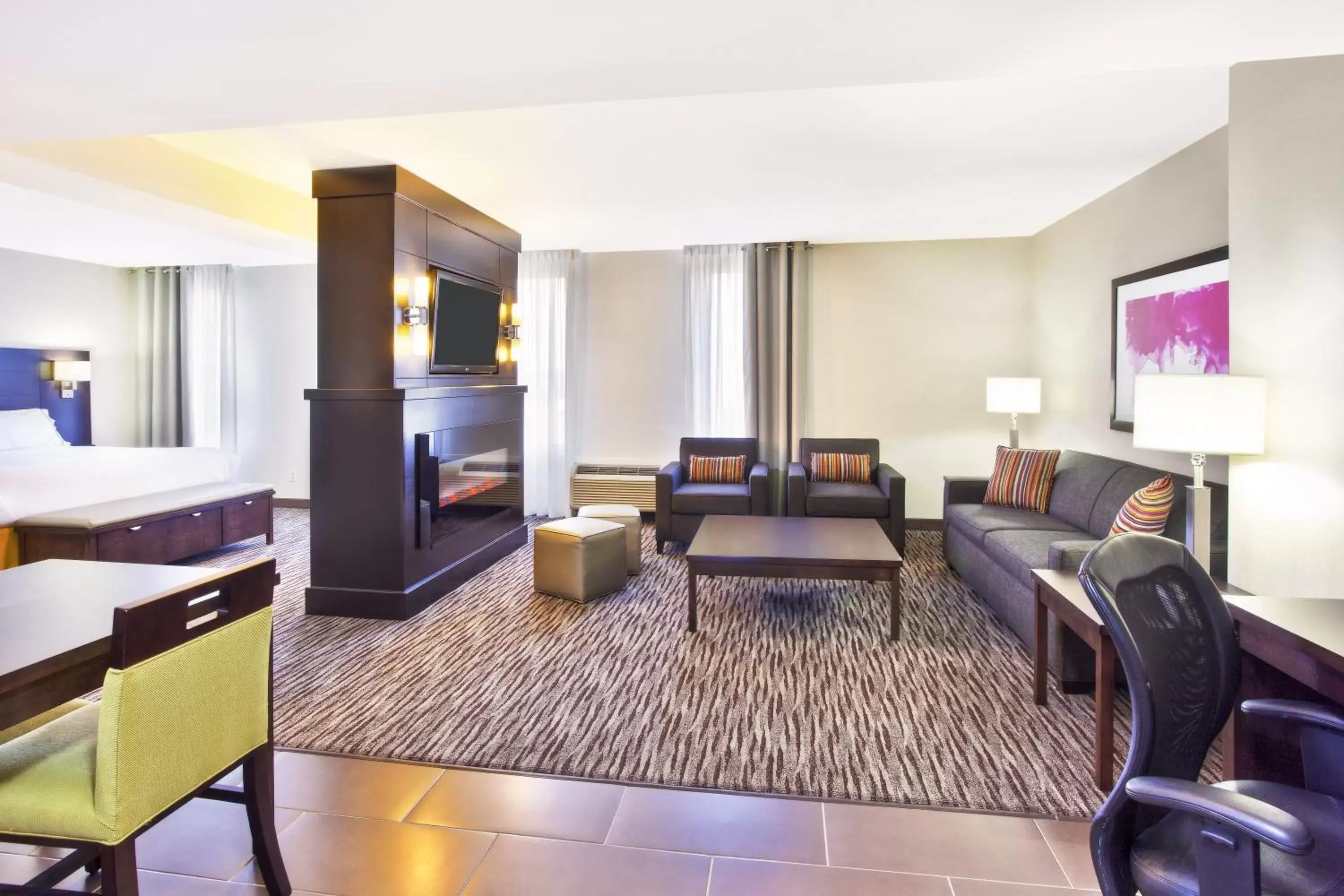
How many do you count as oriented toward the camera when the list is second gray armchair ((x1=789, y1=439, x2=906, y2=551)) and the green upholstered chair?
1

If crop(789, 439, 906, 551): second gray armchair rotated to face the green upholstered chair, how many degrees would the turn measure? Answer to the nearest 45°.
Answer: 0° — it already faces it

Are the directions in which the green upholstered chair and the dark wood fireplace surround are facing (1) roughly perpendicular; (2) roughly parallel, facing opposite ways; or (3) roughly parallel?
roughly parallel, facing opposite ways

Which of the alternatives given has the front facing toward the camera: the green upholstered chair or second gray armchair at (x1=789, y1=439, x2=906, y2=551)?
the second gray armchair

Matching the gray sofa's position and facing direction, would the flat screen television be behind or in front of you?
in front

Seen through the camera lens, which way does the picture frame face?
facing the viewer and to the left of the viewer

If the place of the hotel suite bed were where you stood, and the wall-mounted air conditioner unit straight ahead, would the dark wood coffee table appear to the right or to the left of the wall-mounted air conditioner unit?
right

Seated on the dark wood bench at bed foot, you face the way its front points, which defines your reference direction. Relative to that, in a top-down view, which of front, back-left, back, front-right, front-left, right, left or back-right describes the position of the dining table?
front-right

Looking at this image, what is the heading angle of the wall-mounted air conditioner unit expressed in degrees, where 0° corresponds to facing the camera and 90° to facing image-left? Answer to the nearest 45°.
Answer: approximately 0°

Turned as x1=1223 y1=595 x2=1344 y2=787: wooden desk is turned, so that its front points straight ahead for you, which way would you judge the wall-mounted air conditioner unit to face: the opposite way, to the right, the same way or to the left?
to the left

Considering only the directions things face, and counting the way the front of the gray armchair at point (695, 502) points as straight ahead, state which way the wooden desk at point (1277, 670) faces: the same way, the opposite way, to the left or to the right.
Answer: to the right

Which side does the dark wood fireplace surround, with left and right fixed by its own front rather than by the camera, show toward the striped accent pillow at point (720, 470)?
left

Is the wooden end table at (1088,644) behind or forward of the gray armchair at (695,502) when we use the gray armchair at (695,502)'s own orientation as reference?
forward

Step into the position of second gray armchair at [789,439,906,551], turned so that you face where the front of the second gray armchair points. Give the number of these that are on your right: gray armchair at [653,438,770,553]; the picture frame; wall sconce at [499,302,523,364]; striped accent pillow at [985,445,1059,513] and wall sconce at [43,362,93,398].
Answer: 3

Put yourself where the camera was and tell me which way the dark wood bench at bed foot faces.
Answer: facing the viewer and to the right of the viewer

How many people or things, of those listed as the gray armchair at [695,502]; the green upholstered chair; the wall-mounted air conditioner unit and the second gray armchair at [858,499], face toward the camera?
3

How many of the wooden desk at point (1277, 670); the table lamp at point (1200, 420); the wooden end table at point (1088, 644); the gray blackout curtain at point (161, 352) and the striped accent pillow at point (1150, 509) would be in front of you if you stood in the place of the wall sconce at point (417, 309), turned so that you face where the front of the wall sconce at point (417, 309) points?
4

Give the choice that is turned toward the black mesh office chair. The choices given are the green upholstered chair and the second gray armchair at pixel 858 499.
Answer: the second gray armchair
